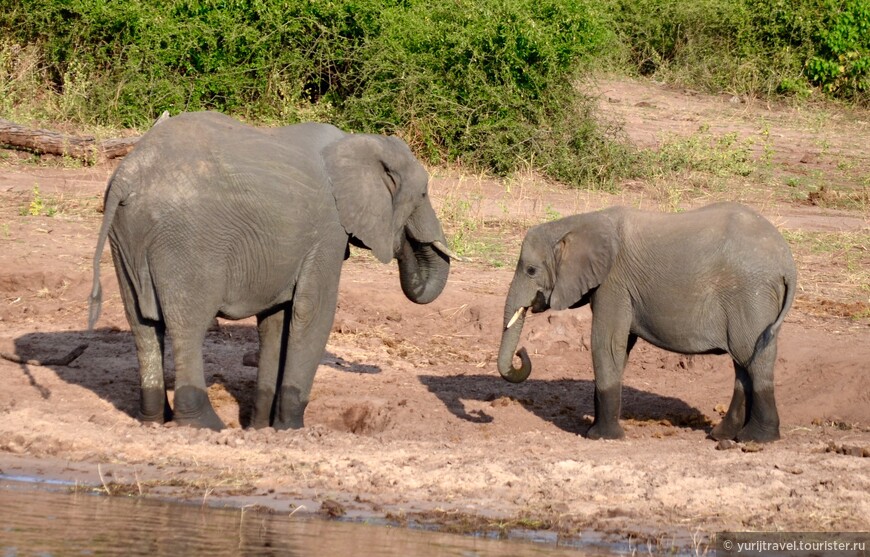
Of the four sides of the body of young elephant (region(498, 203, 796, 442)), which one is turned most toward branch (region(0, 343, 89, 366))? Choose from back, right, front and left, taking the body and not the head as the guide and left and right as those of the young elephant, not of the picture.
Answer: front

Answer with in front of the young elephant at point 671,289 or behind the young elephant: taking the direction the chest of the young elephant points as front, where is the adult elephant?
in front

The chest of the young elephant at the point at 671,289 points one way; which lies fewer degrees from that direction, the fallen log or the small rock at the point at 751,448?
the fallen log

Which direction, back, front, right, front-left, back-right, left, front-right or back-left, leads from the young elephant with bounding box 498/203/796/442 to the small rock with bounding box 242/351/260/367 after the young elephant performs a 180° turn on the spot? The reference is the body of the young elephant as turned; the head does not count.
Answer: back

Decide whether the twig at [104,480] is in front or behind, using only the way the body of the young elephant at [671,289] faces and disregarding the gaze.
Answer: in front

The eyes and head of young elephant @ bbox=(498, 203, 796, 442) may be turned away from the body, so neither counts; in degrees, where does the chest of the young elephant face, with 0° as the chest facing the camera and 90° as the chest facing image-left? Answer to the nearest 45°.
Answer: approximately 90°

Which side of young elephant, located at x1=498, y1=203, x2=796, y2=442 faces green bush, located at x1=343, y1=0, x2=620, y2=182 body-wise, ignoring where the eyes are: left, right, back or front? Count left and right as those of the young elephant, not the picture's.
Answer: right

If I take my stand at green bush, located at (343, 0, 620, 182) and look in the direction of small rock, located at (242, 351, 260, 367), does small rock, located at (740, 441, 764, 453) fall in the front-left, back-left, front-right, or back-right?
front-left
